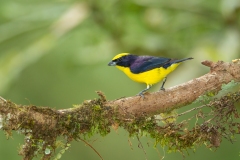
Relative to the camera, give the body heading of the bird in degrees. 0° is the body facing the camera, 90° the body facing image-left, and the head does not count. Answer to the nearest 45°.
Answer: approximately 90°
